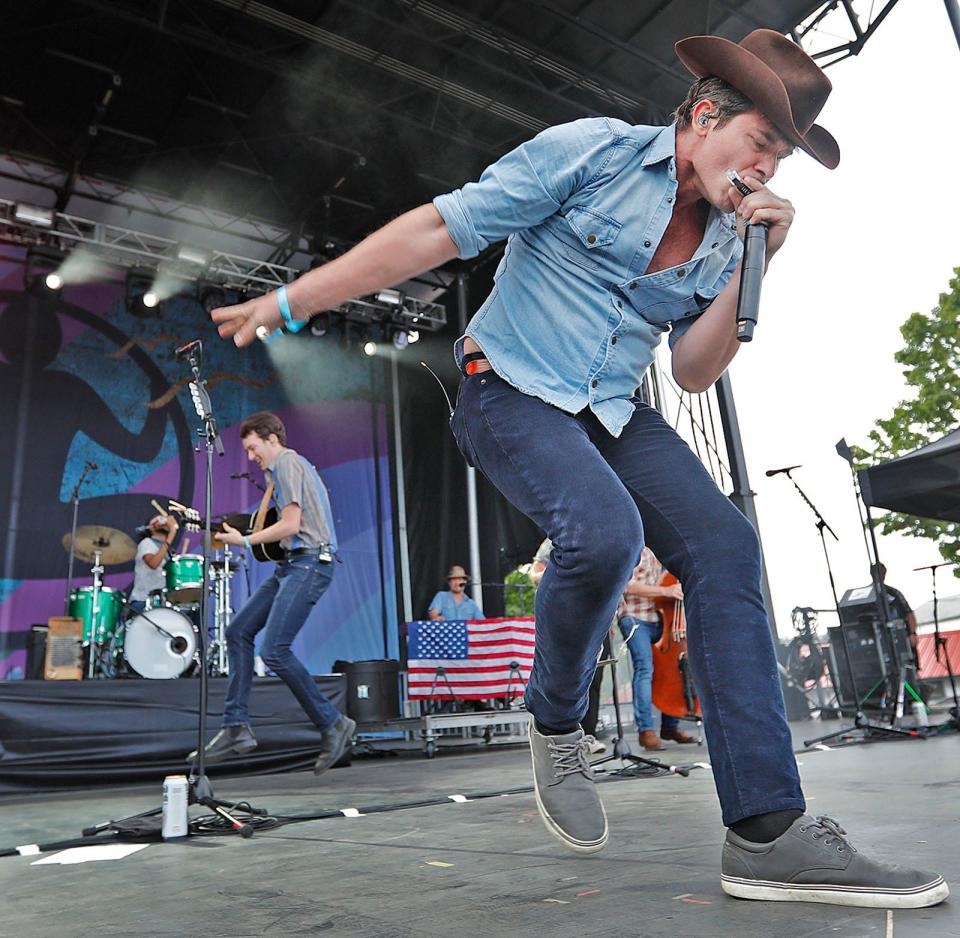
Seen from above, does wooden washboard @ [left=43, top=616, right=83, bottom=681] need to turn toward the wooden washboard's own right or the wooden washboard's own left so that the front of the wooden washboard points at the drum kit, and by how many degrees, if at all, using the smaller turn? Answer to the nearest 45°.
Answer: approximately 135° to the wooden washboard's own left

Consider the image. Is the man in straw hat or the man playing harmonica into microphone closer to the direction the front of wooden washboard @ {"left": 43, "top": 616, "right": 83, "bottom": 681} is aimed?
the man playing harmonica into microphone

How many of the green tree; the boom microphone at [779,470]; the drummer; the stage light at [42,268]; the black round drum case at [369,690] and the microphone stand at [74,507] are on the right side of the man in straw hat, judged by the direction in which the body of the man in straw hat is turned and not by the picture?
4

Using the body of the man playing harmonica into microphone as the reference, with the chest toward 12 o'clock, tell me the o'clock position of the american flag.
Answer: The american flag is roughly at 7 o'clock from the man playing harmonica into microphone.
